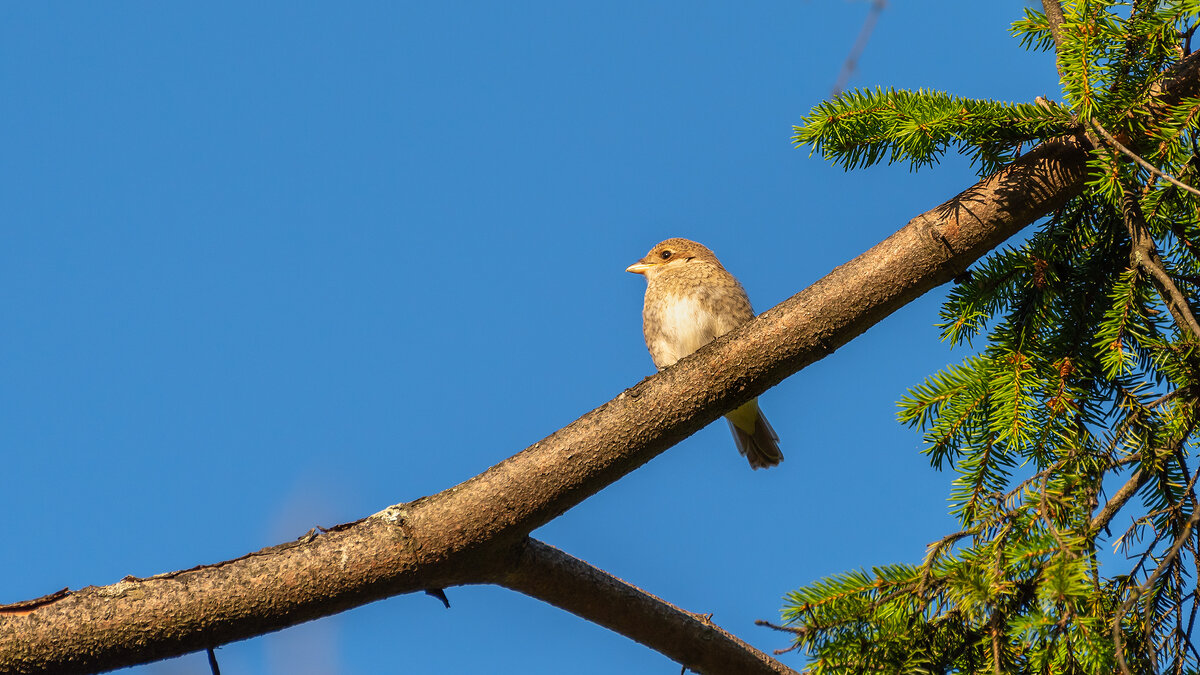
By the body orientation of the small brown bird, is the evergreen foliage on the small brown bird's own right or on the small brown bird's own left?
on the small brown bird's own left

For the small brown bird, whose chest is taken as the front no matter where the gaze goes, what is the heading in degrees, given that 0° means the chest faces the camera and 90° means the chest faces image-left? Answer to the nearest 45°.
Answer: approximately 45°
